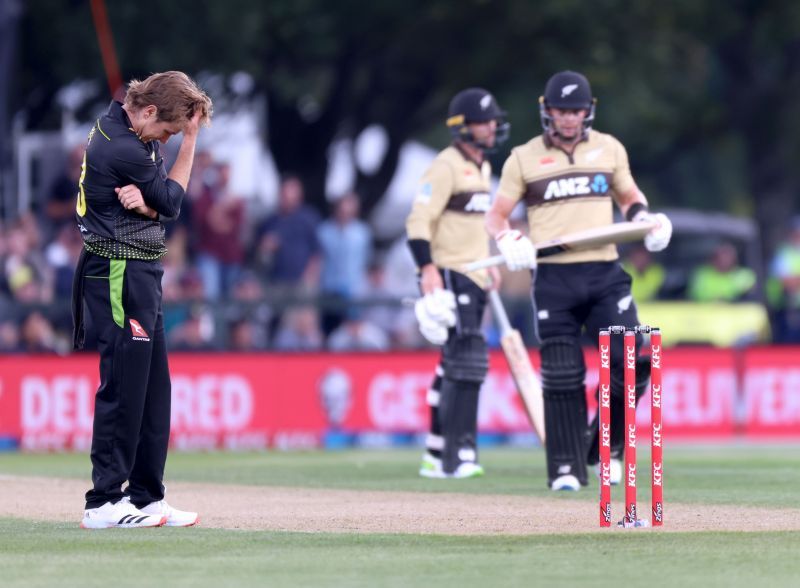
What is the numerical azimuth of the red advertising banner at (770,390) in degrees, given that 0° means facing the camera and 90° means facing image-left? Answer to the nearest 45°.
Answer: approximately 0°

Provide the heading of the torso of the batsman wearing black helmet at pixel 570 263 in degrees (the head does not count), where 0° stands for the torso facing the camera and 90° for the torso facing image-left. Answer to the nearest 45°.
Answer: approximately 0°

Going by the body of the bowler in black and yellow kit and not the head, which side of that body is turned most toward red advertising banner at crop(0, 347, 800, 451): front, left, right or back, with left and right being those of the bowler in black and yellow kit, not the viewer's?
left

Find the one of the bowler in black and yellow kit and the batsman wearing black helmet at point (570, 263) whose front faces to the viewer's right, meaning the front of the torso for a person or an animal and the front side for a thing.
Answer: the bowler in black and yellow kit

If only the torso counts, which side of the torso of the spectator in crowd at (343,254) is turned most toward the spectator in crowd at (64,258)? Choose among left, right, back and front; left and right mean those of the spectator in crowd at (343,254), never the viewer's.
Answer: right

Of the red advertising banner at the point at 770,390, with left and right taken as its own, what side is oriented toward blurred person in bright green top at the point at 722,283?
back

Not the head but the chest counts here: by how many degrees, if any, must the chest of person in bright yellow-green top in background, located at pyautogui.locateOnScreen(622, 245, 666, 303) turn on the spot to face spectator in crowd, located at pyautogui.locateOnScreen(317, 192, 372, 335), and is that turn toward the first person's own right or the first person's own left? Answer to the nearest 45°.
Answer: approximately 45° to the first person's own right

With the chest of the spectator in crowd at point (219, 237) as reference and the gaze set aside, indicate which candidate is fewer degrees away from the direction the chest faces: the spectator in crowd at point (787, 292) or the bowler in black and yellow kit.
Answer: the bowler in black and yellow kit
